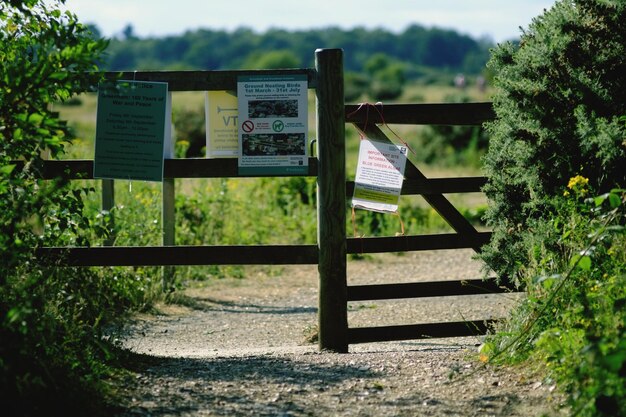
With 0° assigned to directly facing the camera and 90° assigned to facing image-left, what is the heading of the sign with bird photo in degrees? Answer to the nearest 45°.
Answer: approximately 0°

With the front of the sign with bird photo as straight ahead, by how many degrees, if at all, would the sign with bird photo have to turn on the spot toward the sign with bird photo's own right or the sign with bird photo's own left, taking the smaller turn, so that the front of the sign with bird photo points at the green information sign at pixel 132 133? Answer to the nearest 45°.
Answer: approximately 90° to the sign with bird photo's own right

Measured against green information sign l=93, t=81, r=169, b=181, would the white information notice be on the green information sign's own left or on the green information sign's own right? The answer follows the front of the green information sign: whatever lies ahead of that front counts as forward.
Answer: on the green information sign's own left

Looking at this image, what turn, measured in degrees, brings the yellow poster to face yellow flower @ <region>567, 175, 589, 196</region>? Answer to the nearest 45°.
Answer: approximately 45° to its left

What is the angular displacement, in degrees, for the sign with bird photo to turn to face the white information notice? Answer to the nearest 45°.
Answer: approximately 90° to its left

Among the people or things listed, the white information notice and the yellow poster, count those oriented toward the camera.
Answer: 2

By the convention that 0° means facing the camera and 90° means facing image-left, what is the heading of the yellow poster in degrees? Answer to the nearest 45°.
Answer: approximately 0°
